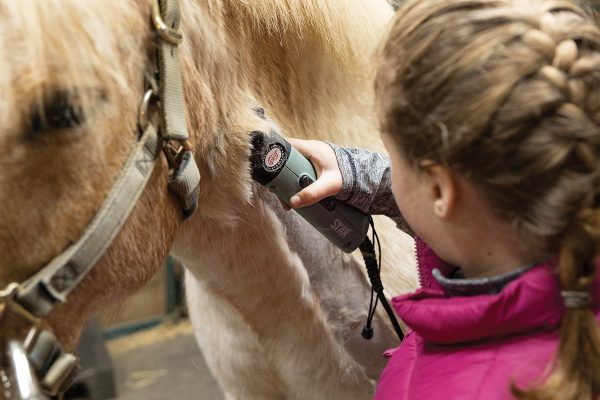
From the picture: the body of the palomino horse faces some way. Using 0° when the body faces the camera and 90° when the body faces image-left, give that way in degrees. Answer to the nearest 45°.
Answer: approximately 45°

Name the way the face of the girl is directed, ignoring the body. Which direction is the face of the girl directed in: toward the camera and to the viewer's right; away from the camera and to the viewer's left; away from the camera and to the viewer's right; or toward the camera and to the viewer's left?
away from the camera and to the viewer's left

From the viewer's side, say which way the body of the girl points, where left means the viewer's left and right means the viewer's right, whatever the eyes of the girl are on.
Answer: facing away from the viewer and to the left of the viewer

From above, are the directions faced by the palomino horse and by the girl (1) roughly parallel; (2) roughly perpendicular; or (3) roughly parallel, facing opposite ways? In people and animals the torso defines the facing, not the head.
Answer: roughly perpendicular
